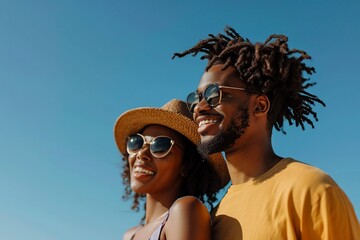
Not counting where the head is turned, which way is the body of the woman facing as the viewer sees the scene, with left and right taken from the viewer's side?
facing the viewer and to the left of the viewer

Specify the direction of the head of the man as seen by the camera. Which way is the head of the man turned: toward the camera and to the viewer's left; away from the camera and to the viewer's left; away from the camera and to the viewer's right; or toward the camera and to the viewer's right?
toward the camera and to the viewer's left

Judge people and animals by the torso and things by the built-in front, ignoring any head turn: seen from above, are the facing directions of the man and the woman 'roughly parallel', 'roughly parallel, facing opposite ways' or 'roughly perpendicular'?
roughly parallel

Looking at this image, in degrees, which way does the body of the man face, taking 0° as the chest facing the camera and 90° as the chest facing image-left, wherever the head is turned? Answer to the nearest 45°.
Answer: approximately 45°

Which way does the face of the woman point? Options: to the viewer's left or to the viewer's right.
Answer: to the viewer's left
